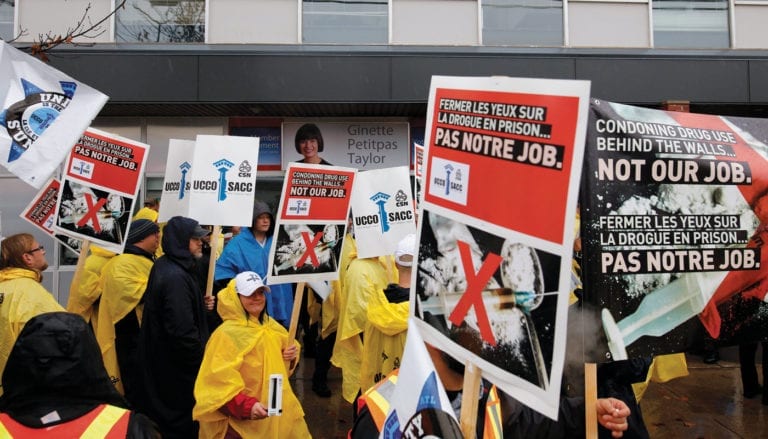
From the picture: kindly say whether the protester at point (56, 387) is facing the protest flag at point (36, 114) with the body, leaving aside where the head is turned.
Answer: yes

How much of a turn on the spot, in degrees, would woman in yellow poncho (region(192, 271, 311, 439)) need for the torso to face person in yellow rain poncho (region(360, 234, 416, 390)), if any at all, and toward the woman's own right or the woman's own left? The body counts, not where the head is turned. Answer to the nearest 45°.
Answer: approximately 90° to the woman's own left

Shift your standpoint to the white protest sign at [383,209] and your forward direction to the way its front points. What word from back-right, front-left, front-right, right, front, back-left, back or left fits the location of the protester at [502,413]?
front

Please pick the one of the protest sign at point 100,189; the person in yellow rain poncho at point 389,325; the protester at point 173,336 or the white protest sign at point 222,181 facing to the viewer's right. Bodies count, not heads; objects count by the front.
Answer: the protester

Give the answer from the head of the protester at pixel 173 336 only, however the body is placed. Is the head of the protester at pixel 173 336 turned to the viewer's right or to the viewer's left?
to the viewer's right

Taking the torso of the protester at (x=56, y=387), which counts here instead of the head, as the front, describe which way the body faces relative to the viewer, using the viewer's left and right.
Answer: facing away from the viewer

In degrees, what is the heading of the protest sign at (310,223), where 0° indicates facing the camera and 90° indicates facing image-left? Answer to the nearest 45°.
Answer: approximately 0°

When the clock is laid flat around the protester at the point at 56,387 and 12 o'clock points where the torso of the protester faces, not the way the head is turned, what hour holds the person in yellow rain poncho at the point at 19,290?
The person in yellow rain poncho is roughly at 12 o'clock from the protester.

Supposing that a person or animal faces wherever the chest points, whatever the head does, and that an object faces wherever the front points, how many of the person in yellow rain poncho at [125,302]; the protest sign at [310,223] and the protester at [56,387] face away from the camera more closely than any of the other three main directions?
1

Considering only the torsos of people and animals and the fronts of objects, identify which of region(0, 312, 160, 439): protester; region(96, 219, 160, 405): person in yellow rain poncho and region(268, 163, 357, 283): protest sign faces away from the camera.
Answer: the protester

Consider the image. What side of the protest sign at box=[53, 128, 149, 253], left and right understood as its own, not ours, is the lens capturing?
front
